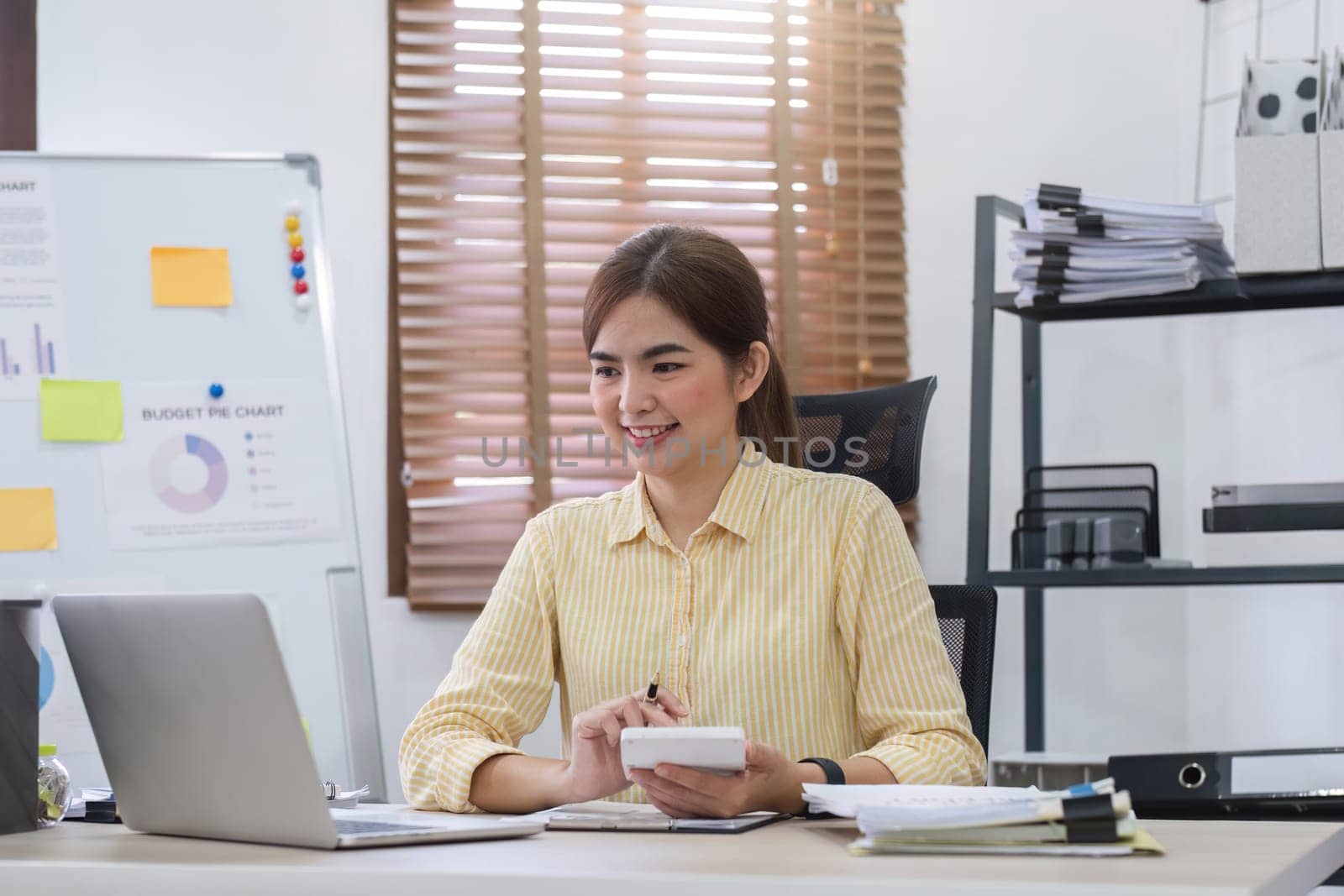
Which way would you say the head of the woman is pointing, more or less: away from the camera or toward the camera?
toward the camera

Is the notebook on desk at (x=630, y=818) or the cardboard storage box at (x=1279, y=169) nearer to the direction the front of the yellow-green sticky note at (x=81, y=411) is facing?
the notebook on desk

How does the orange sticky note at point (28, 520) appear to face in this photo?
toward the camera

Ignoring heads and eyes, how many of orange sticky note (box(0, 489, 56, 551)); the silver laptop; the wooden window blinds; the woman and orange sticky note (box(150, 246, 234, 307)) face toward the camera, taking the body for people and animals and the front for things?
4

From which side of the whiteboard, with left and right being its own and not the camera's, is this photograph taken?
front

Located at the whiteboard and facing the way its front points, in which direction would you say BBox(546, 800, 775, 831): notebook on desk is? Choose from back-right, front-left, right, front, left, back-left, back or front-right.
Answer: front

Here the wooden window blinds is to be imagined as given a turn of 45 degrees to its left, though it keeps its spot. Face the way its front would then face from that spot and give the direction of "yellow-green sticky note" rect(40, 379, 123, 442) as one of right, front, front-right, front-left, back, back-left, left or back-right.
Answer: right

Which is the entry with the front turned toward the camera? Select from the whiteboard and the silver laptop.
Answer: the whiteboard

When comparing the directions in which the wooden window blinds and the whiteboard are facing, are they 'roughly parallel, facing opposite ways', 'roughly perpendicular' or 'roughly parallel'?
roughly parallel

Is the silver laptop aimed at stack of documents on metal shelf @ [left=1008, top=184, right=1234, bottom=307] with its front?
yes

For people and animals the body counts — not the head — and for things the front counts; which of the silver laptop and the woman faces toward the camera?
the woman

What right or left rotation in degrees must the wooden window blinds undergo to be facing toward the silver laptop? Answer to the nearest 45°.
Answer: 0° — it already faces it

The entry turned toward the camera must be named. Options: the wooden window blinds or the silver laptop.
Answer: the wooden window blinds

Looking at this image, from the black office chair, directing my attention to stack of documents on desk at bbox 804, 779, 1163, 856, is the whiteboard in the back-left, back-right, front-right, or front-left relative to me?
back-right
